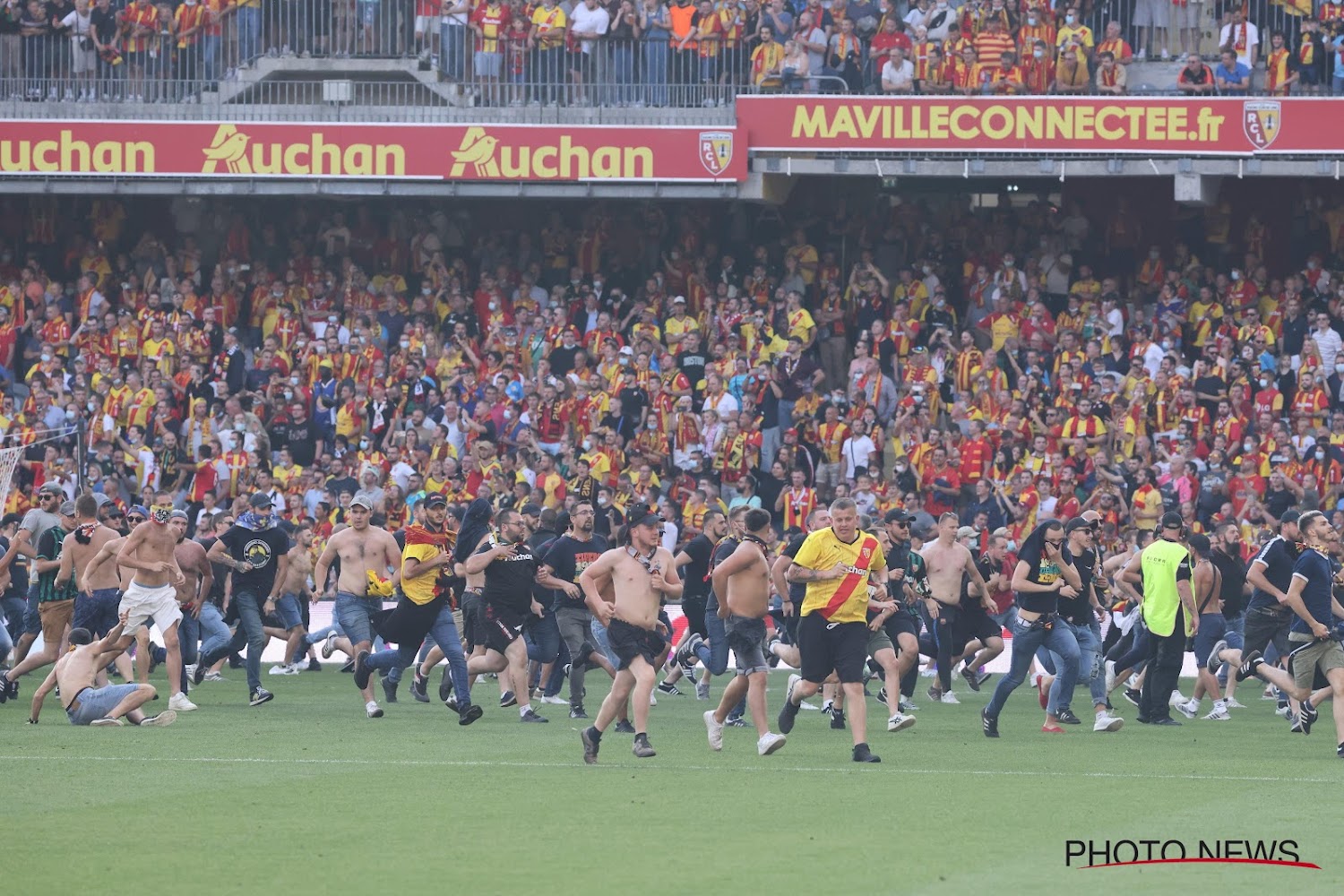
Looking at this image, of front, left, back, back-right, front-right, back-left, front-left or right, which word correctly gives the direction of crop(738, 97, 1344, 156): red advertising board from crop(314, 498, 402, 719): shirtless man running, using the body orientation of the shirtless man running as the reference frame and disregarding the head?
back-left

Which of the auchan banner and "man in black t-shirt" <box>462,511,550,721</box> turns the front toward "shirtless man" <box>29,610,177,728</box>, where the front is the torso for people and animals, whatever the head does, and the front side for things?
the auchan banner

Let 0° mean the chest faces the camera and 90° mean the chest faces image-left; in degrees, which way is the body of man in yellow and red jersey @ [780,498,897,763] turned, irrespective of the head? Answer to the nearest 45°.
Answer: approximately 315°

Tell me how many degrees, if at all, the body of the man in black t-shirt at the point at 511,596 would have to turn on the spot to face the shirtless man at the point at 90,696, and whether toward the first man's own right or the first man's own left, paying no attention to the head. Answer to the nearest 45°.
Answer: approximately 135° to the first man's own right

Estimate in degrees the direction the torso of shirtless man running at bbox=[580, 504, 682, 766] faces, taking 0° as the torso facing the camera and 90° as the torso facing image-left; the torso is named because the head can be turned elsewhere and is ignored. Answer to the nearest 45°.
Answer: approximately 315°

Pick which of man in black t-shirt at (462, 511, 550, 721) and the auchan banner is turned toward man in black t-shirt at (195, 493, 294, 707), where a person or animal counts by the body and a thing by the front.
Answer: the auchan banner
